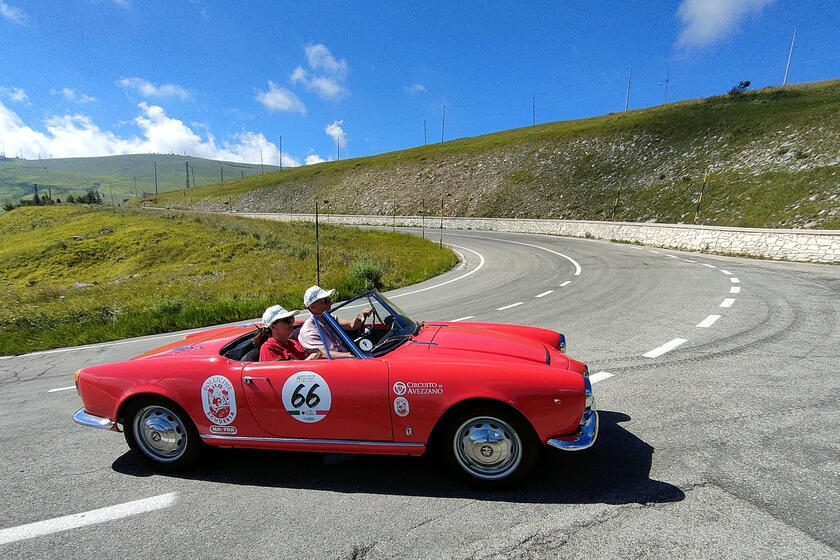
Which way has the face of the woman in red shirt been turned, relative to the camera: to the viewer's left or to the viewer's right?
to the viewer's right

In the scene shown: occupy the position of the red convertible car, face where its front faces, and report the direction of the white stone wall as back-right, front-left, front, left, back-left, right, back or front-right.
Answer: front-left

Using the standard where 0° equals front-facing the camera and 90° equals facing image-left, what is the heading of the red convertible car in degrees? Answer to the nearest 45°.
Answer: approximately 270°
